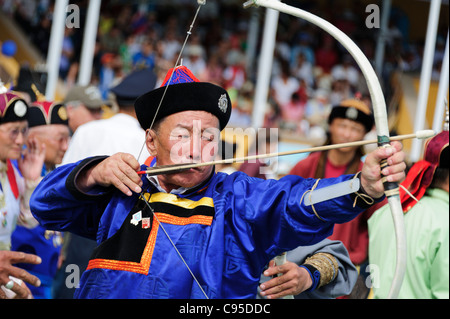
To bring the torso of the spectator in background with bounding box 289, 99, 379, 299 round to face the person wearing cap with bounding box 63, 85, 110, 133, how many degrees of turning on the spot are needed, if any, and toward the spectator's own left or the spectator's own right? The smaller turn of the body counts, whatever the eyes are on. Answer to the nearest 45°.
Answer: approximately 90° to the spectator's own right

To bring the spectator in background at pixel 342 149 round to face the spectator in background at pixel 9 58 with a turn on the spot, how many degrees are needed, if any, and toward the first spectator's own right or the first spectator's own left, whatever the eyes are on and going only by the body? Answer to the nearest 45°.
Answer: approximately 135° to the first spectator's own right

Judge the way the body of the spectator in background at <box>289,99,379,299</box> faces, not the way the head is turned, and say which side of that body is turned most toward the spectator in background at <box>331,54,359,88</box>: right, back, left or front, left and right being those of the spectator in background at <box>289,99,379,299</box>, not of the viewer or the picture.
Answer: back

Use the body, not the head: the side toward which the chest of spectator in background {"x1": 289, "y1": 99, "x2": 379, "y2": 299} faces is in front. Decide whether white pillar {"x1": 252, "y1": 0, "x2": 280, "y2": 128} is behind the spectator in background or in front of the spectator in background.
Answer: behind

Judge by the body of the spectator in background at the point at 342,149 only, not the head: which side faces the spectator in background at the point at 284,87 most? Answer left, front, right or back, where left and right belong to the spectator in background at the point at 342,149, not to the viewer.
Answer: back

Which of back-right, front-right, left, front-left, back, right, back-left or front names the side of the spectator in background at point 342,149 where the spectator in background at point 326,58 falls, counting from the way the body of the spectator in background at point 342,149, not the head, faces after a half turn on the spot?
front

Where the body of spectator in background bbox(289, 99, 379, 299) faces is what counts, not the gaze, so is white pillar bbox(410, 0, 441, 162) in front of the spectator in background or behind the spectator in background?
behind

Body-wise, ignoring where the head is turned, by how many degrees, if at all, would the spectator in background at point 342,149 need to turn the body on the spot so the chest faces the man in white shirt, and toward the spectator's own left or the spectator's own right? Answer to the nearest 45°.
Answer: approximately 45° to the spectator's own right

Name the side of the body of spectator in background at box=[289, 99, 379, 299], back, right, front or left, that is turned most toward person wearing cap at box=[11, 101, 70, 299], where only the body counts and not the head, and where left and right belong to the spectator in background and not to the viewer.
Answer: right

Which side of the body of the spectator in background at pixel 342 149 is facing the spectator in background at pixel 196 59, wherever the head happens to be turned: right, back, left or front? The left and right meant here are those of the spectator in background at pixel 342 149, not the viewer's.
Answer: back

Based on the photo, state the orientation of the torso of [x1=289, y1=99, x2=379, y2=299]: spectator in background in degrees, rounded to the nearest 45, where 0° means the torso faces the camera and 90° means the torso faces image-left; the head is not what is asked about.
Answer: approximately 0°

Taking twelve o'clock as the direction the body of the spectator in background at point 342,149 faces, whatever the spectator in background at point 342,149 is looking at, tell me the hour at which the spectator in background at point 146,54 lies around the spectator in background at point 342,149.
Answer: the spectator in background at point 146,54 is roughly at 5 o'clock from the spectator in background at point 342,149.
